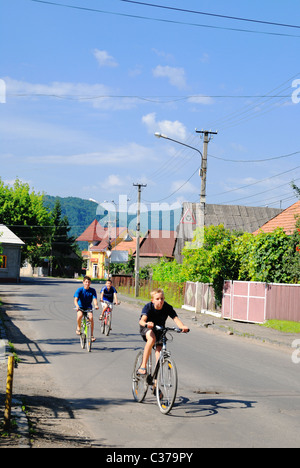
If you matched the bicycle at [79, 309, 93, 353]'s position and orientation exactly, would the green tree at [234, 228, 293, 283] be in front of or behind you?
behind

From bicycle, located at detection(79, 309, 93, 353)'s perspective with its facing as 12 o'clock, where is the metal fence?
The metal fence is roughly at 7 o'clock from the bicycle.

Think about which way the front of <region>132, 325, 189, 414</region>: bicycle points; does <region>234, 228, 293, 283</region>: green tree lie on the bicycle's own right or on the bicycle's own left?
on the bicycle's own left

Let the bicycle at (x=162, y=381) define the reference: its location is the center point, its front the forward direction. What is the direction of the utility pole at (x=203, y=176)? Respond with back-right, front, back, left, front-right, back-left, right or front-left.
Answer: back-left

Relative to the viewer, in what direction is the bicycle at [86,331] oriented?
toward the camera

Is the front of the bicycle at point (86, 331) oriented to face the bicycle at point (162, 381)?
yes

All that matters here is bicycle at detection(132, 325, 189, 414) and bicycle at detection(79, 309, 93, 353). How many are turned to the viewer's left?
0

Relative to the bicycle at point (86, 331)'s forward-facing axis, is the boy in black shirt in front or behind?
in front

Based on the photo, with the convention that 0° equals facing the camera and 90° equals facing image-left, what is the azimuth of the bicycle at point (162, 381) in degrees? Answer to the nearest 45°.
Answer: approximately 315°

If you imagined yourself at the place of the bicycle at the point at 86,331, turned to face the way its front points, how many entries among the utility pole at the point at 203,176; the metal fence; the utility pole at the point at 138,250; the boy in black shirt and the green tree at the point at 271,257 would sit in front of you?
1

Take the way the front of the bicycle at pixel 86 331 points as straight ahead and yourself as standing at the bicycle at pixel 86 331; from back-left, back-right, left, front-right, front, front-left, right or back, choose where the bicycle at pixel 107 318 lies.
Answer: back

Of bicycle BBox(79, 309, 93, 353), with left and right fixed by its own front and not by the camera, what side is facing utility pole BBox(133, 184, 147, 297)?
back

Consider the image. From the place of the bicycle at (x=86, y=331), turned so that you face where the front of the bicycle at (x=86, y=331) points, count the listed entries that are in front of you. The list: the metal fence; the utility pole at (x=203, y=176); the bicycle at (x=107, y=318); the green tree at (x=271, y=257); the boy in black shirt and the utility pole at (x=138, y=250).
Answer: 1
